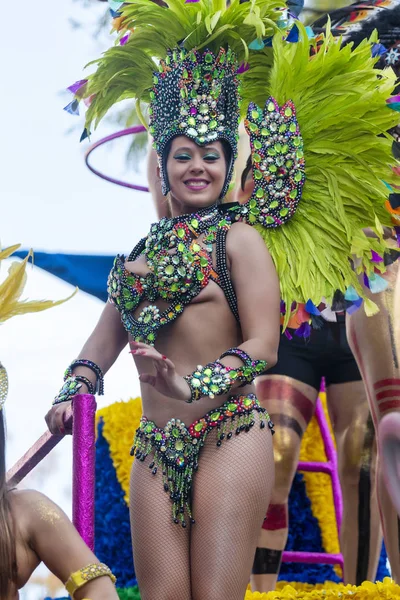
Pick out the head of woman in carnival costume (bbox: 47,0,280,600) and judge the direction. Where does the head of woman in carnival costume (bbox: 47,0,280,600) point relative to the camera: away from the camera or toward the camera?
toward the camera

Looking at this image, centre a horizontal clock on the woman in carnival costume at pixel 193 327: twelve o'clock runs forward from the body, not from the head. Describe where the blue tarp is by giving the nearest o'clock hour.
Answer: The blue tarp is roughly at 4 o'clock from the woman in carnival costume.

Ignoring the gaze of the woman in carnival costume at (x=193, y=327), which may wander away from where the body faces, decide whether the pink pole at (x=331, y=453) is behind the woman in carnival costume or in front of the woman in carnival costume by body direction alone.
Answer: behind

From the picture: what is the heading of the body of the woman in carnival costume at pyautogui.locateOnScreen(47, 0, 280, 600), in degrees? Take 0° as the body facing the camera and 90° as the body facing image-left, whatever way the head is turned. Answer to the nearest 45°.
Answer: approximately 45°

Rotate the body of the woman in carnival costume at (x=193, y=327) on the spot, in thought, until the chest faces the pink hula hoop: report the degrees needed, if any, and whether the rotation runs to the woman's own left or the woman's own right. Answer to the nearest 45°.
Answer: approximately 135° to the woman's own right

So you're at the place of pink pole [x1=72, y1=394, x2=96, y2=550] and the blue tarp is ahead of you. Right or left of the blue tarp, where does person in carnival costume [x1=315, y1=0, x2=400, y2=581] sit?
right
